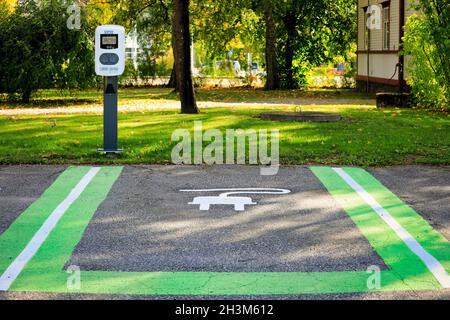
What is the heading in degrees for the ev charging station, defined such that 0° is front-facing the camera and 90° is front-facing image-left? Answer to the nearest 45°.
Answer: approximately 0°

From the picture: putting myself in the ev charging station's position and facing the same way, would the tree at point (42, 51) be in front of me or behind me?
behind
